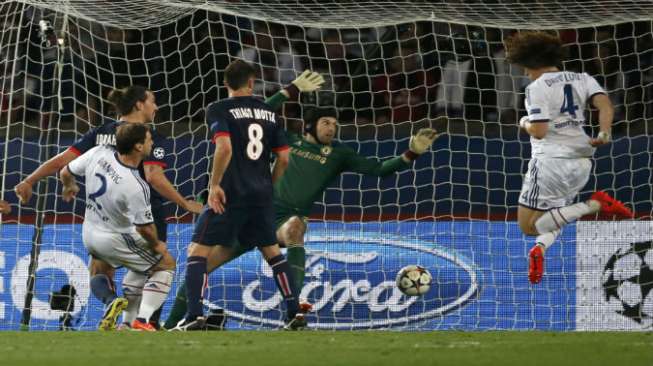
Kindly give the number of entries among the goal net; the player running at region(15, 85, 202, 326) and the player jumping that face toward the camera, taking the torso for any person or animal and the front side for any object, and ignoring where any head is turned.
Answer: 1

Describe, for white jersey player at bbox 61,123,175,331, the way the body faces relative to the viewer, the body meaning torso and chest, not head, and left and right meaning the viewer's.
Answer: facing away from the viewer and to the right of the viewer

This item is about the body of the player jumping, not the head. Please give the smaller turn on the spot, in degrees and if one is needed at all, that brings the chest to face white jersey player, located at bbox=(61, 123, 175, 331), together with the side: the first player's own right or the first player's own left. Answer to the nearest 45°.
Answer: approximately 45° to the first player's own left

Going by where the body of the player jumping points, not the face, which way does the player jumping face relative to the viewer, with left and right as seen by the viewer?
facing away from the viewer and to the left of the viewer
